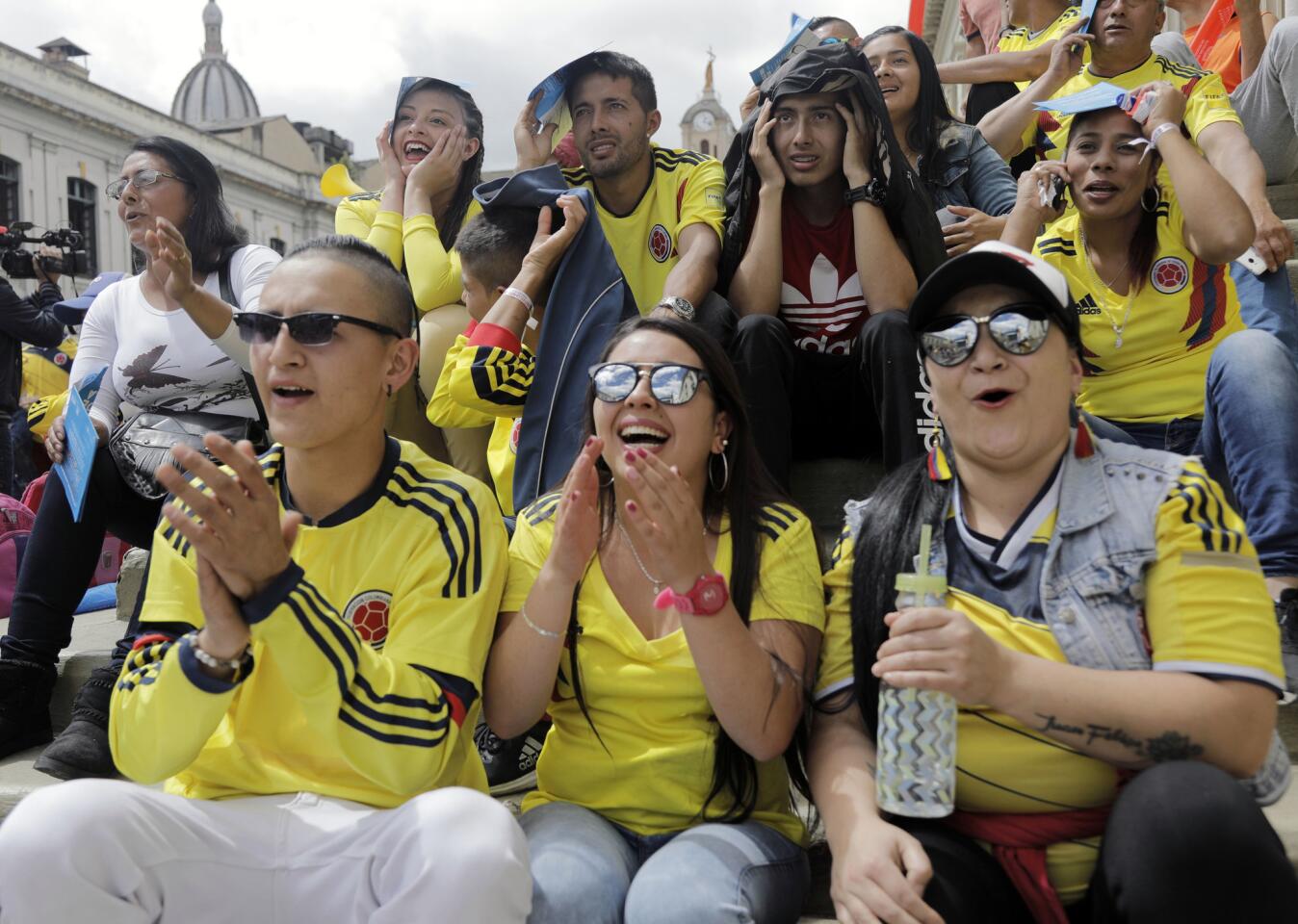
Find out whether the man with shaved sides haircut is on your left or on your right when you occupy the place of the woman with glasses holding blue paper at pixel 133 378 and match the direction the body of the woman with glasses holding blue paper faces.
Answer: on your left

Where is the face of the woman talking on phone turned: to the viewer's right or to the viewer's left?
to the viewer's left

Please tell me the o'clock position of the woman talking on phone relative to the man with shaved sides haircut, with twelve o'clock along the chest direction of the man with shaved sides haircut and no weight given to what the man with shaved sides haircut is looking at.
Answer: The woman talking on phone is roughly at 7 o'clock from the man with shaved sides haircut.

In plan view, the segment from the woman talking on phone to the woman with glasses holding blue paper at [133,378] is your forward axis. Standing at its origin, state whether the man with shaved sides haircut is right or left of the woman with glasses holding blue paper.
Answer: left

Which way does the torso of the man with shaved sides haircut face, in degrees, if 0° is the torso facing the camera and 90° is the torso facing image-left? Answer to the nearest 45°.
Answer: approximately 45°

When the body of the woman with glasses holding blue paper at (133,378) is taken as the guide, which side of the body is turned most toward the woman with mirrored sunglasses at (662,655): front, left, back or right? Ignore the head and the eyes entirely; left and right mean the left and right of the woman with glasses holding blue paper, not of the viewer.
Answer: left

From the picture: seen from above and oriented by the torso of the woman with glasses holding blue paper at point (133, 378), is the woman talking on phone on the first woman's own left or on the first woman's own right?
on the first woman's own left
